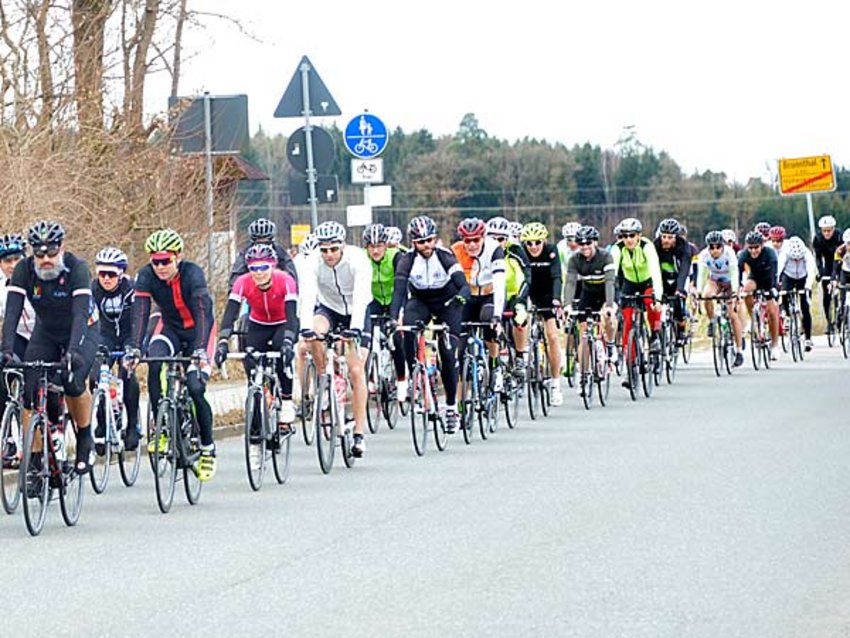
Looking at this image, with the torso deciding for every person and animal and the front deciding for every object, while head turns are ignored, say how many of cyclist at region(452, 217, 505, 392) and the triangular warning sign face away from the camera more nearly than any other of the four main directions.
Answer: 1

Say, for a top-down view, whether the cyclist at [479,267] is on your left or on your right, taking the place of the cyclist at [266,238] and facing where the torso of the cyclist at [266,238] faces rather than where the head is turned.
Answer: on your left

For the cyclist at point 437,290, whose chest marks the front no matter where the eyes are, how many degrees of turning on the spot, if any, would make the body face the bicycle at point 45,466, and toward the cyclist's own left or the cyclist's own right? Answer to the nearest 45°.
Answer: approximately 45° to the cyclist's own right
